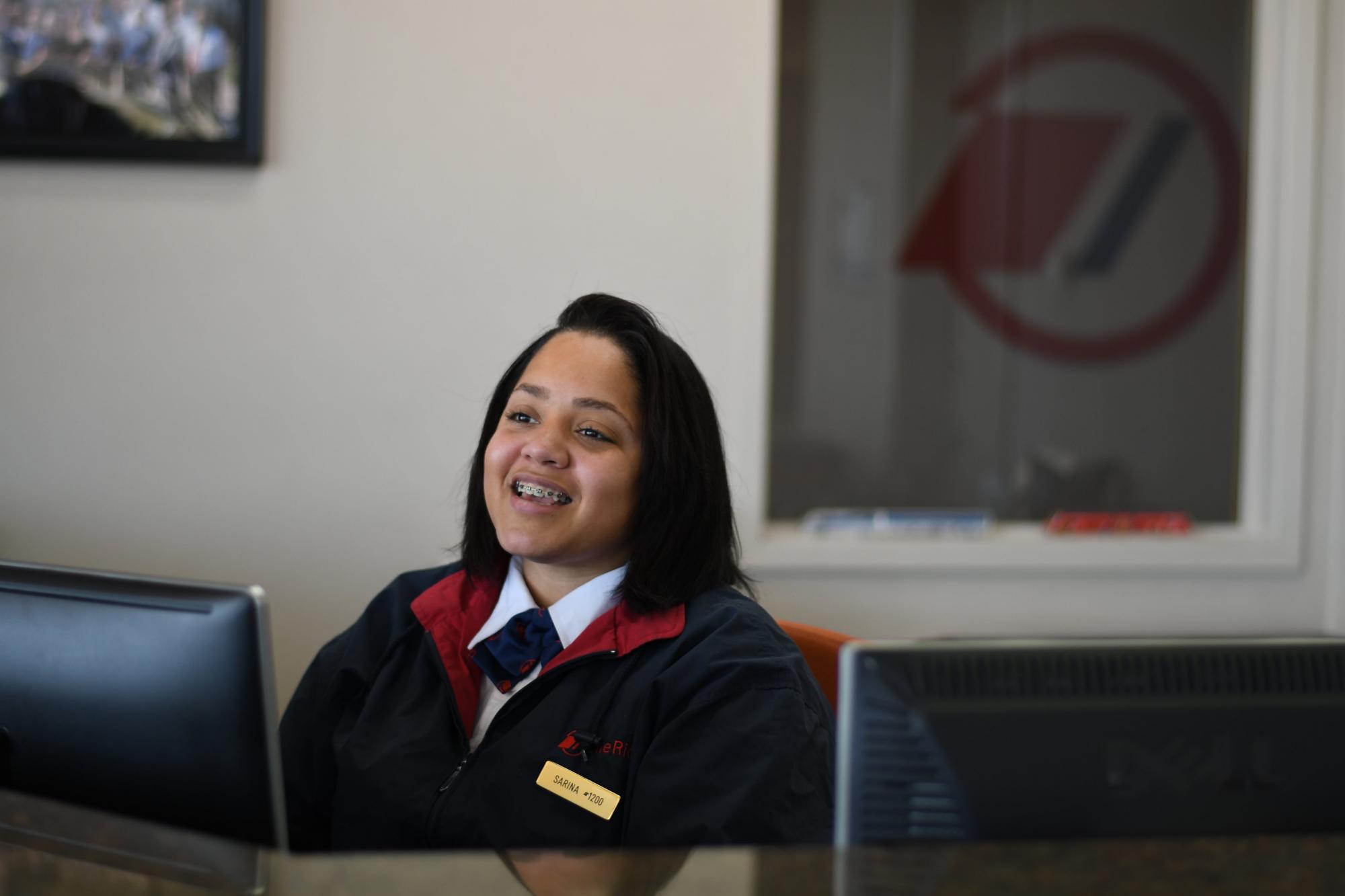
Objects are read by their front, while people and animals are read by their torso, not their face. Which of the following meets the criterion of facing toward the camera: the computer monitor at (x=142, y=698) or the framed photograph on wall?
the framed photograph on wall

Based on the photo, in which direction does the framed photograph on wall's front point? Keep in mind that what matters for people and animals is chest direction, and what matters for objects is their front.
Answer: toward the camera

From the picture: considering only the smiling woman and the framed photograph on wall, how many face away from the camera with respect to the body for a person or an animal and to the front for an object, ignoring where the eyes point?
0

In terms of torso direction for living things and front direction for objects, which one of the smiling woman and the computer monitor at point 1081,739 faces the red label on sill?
the computer monitor

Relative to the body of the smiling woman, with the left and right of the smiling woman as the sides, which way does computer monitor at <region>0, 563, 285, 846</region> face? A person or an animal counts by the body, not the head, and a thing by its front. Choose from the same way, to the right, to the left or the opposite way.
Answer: the opposite way

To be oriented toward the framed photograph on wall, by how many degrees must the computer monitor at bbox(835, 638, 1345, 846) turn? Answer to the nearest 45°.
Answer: approximately 45° to its left

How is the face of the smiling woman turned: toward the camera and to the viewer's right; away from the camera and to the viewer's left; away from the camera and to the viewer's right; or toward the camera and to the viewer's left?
toward the camera and to the viewer's left

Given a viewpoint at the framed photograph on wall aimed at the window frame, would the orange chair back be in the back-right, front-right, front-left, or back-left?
front-right

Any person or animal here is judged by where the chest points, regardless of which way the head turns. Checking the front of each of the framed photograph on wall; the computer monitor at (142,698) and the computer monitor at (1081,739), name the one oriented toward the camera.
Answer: the framed photograph on wall

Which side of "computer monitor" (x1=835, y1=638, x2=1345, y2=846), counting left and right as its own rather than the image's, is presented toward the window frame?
front

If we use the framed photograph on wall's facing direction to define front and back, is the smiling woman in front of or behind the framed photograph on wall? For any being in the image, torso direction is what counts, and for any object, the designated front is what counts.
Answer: in front

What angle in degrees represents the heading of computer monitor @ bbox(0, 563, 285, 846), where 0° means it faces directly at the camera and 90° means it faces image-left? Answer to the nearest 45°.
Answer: approximately 225°

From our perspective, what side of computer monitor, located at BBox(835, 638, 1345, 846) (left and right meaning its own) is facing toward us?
back

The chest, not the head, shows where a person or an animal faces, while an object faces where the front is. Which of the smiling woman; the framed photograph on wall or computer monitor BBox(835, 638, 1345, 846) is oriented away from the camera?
the computer monitor

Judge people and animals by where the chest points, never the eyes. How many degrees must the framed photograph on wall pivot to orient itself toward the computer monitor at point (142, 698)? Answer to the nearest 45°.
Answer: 0° — it already faces it

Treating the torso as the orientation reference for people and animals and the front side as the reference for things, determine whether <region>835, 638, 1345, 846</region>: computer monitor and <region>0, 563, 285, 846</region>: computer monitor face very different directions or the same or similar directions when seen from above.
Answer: same or similar directions
